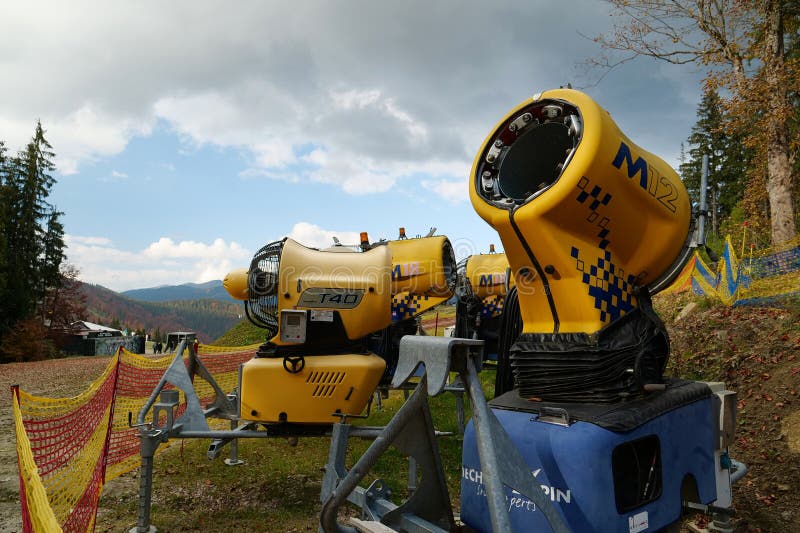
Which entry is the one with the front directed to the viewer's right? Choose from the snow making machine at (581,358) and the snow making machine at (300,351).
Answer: the snow making machine at (300,351)

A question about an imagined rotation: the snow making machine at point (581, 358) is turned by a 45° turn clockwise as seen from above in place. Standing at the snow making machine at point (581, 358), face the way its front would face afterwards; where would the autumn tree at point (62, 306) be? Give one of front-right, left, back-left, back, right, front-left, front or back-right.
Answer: front-right

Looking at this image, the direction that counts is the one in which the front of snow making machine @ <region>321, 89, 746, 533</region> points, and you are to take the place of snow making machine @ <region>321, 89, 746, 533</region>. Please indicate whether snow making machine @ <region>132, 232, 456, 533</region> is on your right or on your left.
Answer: on your right

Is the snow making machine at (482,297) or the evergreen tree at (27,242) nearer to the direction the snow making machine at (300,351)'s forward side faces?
the snow making machine

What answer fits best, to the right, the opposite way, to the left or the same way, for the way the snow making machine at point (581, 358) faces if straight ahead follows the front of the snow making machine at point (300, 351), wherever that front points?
the opposite way

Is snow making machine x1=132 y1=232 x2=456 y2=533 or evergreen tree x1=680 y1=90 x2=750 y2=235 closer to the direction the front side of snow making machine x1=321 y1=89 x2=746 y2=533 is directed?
the snow making machine

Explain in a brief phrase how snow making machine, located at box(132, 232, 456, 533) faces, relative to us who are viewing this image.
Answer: facing to the right of the viewer

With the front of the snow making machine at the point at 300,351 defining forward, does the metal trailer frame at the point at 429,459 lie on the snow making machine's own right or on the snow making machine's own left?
on the snow making machine's own right

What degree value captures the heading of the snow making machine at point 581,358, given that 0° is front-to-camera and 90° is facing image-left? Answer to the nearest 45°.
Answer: approximately 45°

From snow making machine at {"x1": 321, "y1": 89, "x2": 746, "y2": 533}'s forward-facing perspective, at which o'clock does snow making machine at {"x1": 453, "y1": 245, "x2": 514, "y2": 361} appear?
snow making machine at {"x1": 453, "y1": 245, "x2": 514, "y2": 361} is roughly at 4 o'clock from snow making machine at {"x1": 321, "y1": 89, "x2": 746, "y2": 533}.

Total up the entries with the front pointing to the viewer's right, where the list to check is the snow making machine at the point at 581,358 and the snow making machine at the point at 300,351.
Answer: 1

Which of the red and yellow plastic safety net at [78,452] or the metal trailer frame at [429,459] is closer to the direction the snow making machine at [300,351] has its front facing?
the metal trailer frame
